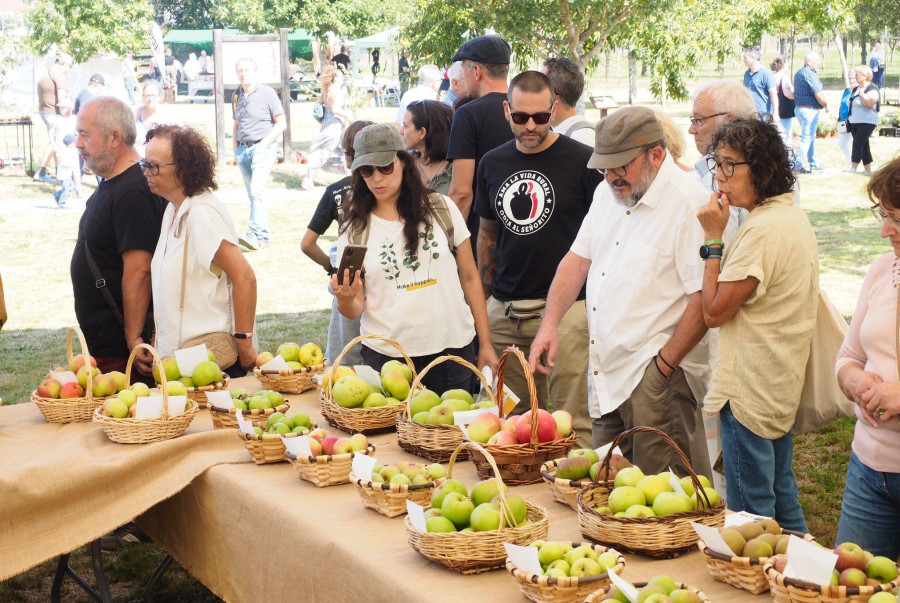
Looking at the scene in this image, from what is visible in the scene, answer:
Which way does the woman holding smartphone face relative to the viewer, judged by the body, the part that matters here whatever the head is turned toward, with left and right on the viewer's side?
facing the viewer

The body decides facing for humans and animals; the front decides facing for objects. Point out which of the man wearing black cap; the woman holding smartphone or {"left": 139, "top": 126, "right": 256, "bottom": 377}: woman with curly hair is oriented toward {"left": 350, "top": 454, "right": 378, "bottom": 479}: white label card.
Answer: the woman holding smartphone

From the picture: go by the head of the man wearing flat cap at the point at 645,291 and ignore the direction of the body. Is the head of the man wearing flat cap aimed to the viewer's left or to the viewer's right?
to the viewer's left

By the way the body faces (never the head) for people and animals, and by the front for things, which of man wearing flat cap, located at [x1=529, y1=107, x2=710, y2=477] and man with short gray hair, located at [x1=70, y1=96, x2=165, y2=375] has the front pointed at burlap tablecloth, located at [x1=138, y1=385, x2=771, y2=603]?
the man wearing flat cap

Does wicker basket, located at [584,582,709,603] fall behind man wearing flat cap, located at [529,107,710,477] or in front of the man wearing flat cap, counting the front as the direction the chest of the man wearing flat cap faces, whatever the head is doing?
in front

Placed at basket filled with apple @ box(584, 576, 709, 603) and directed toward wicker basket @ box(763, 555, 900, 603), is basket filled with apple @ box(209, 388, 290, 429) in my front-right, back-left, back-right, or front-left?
back-left

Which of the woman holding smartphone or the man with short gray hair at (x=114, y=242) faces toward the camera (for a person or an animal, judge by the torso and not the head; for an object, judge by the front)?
the woman holding smartphone

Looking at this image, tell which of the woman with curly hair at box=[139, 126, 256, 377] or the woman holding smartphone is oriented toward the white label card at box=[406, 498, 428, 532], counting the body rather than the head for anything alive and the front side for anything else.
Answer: the woman holding smartphone

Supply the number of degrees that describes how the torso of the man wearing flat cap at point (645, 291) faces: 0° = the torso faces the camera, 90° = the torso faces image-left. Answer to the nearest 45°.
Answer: approximately 45°

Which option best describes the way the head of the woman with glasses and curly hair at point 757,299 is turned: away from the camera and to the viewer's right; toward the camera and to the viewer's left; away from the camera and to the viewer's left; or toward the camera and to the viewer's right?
toward the camera and to the viewer's left

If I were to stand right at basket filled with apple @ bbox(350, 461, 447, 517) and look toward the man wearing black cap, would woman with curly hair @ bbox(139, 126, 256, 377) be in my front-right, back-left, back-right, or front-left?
front-left

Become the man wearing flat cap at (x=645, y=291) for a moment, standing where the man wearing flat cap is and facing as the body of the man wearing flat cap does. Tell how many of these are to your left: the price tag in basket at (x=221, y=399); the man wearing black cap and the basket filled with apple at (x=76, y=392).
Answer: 0

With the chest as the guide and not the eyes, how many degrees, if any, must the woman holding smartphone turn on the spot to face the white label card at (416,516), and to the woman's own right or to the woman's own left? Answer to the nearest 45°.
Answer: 0° — they already face it

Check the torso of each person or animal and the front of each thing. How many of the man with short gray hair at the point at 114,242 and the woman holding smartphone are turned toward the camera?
1

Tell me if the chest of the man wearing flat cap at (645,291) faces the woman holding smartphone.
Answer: no

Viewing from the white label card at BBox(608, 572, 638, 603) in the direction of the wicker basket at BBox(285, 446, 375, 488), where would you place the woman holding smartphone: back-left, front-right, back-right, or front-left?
front-right
